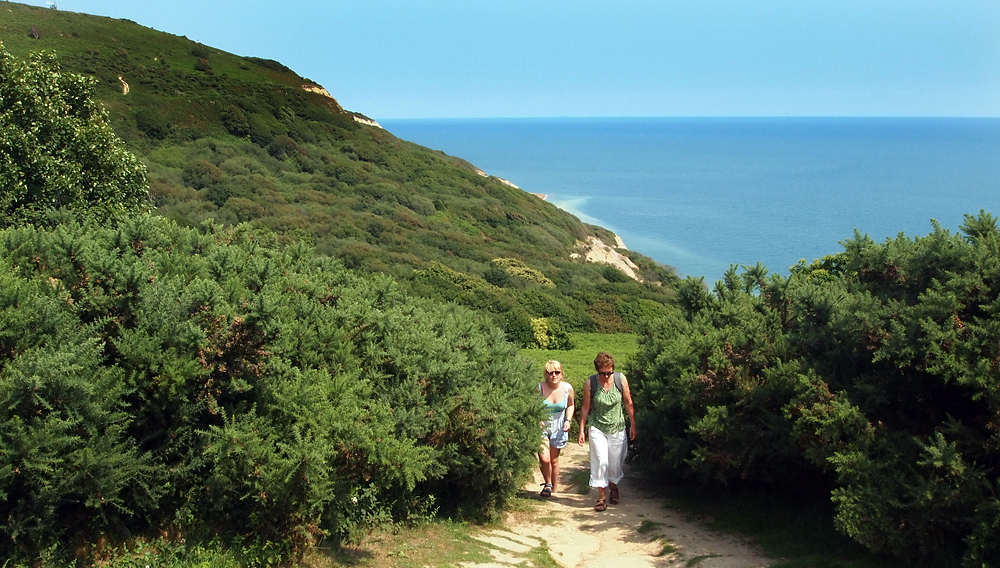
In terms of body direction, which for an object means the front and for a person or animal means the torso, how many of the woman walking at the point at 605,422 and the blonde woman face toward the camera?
2

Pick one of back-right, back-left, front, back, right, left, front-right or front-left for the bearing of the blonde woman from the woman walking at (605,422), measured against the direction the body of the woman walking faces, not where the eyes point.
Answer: back-right

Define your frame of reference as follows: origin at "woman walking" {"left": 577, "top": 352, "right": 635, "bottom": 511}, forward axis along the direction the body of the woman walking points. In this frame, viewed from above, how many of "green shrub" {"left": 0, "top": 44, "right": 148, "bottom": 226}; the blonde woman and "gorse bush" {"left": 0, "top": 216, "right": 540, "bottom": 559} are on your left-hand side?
0

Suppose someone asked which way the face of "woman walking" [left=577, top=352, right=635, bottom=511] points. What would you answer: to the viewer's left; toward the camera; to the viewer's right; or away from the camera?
toward the camera

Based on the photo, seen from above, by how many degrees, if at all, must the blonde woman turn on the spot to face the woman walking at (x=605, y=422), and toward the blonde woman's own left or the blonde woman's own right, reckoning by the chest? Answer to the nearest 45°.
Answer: approximately 45° to the blonde woman's own left

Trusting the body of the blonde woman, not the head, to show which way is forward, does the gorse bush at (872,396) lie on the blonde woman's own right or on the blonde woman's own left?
on the blonde woman's own left

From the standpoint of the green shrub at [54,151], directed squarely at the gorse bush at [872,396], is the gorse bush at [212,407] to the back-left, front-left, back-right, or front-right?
front-right

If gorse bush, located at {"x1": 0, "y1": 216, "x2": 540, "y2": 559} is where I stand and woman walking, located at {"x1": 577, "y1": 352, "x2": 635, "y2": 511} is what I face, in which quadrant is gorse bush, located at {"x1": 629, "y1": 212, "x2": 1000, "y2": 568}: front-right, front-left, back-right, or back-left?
front-right

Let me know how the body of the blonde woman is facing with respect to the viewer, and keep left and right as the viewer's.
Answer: facing the viewer

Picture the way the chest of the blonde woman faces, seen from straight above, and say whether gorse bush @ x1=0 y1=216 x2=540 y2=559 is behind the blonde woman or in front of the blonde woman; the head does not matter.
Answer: in front

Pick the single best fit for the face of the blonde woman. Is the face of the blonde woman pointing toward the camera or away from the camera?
toward the camera

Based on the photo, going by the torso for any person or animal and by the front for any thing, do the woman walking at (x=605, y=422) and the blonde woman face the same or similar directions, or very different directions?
same or similar directions

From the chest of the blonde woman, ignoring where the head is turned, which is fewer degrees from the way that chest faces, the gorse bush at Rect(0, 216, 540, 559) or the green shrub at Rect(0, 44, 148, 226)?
the gorse bush

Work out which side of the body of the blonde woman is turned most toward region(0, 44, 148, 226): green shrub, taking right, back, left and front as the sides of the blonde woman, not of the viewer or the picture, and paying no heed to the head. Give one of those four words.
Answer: right

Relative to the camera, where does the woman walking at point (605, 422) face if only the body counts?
toward the camera

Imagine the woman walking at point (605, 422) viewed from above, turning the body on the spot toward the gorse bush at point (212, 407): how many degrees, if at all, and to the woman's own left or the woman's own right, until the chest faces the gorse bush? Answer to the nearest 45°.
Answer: approximately 45° to the woman's own right
